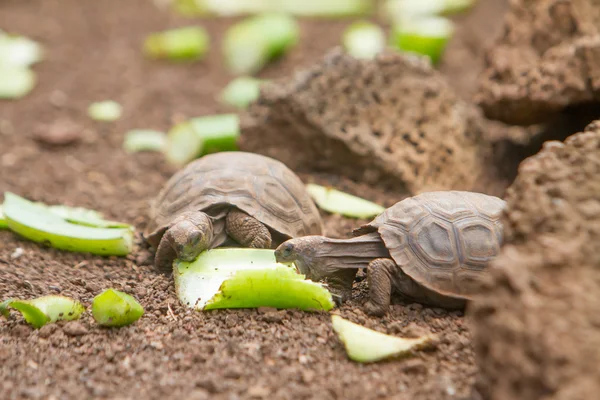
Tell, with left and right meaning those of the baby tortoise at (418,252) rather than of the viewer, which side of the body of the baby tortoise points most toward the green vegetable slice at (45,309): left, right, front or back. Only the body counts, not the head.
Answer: front

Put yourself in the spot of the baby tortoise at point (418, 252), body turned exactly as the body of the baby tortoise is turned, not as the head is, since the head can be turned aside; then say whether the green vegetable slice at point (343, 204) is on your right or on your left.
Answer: on your right

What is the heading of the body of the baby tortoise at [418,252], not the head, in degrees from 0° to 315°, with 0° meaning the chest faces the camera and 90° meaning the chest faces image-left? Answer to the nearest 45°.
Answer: approximately 90°

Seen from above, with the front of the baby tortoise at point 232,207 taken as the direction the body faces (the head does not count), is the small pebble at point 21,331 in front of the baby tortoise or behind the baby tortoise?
in front

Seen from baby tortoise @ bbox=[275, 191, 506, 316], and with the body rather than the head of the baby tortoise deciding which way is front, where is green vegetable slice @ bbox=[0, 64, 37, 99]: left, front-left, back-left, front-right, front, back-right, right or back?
front-right

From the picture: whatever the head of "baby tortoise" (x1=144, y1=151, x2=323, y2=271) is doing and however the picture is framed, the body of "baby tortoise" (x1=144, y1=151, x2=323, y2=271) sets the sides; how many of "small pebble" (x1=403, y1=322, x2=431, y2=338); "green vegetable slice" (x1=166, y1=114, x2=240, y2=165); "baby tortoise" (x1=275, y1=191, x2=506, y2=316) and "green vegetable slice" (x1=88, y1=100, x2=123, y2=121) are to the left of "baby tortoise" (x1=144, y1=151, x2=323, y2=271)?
2

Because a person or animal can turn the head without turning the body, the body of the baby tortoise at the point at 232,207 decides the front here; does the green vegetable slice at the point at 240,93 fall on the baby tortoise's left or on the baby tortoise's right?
on the baby tortoise's right

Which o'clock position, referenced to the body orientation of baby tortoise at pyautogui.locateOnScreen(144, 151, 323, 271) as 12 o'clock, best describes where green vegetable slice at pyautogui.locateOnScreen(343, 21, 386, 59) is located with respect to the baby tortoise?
The green vegetable slice is roughly at 5 o'clock from the baby tortoise.

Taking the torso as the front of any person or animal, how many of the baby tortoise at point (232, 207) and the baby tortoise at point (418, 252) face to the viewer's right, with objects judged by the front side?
0

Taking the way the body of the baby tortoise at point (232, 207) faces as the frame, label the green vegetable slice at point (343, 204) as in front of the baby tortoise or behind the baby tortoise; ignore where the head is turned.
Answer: behind

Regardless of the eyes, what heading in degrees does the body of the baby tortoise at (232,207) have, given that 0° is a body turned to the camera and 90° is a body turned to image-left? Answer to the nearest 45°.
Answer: approximately 45°

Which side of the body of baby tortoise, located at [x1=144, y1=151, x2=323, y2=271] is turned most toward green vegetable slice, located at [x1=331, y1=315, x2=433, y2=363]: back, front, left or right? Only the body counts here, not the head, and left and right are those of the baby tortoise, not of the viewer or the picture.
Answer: left

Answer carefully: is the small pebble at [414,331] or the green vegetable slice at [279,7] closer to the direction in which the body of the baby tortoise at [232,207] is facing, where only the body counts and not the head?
the small pebble

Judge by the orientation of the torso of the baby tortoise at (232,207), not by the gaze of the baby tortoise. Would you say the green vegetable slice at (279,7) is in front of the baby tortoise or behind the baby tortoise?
behind

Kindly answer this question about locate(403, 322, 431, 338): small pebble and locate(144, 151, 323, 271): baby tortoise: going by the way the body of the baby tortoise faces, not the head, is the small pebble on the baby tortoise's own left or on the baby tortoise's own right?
on the baby tortoise's own left
